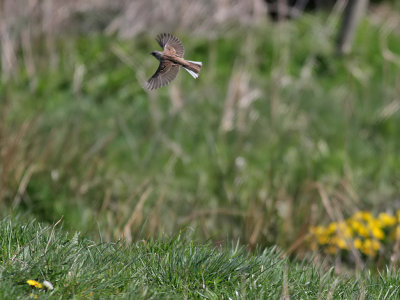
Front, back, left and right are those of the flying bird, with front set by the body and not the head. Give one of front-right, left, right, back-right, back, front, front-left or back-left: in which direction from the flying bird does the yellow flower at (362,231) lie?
back-right

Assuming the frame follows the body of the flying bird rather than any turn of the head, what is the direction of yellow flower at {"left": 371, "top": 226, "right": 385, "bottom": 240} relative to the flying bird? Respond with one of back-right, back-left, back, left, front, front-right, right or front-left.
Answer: back-right

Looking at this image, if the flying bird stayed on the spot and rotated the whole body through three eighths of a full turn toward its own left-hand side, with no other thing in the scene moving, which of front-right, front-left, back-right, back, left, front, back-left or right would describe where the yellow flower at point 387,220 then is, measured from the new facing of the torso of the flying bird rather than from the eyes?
left

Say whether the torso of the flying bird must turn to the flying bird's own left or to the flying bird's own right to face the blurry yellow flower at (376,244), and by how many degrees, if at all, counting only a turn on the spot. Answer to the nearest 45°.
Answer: approximately 135° to the flying bird's own right

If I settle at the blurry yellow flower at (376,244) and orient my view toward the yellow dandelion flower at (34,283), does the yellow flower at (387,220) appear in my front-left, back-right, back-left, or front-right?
back-right

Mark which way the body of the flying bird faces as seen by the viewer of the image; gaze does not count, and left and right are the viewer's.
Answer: facing to the left of the viewer
